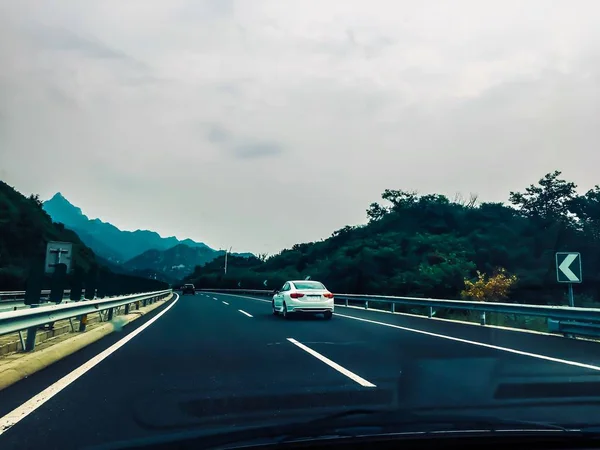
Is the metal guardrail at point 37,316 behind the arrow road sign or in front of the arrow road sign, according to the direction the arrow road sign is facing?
in front

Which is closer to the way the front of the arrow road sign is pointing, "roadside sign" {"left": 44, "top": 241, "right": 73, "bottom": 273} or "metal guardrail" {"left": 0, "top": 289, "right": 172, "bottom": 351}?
the metal guardrail

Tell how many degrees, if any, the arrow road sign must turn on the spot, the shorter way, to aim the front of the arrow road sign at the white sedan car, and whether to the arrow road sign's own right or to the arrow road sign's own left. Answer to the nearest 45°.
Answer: approximately 90° to the arrow road sign's own right
